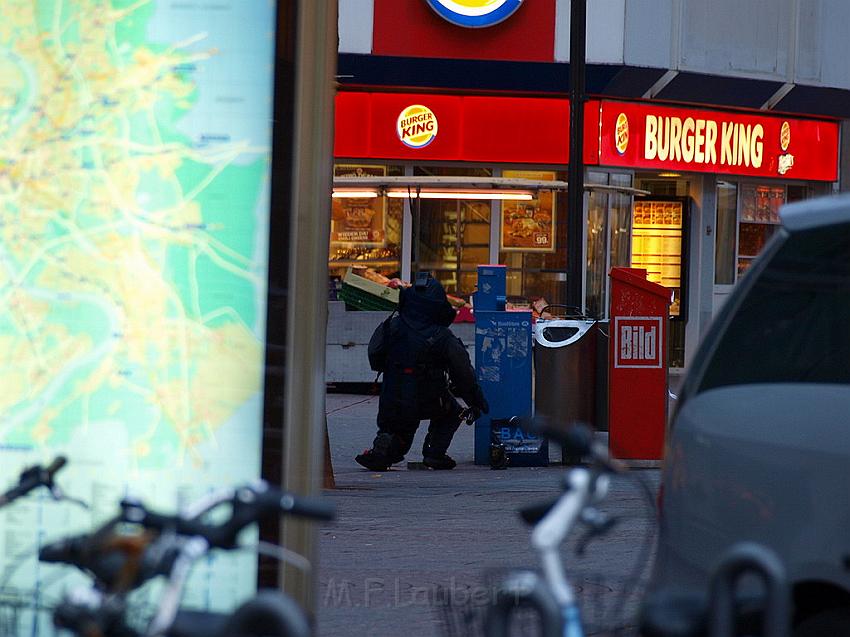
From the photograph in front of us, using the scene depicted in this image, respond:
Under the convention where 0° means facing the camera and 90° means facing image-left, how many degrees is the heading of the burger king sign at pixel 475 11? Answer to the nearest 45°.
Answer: approximately 0°

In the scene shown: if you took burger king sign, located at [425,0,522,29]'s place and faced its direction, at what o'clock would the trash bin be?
The trash bin is roughly at 12 o'clock from the burger king sign.

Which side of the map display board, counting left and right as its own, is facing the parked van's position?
left

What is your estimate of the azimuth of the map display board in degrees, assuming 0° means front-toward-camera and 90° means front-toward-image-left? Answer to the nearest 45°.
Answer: approximately 0°

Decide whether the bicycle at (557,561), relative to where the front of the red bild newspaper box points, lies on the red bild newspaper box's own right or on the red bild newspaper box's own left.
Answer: on the red bild newspaper box's own right

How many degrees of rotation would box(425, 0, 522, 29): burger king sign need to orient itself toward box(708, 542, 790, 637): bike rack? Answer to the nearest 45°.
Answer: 0° — it already faces it

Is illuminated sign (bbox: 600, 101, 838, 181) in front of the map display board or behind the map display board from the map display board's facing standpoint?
behind
